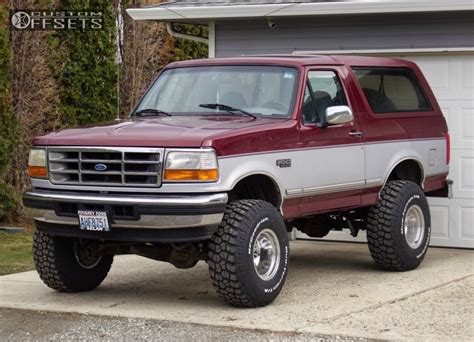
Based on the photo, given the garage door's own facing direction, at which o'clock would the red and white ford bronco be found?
The red and white ford bronco is roughly at 1 o'clock from the garage door.

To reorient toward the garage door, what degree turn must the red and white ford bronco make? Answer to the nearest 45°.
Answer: approximately 180°

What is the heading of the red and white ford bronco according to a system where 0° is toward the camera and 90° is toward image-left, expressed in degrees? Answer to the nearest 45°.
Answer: approximately 45°
